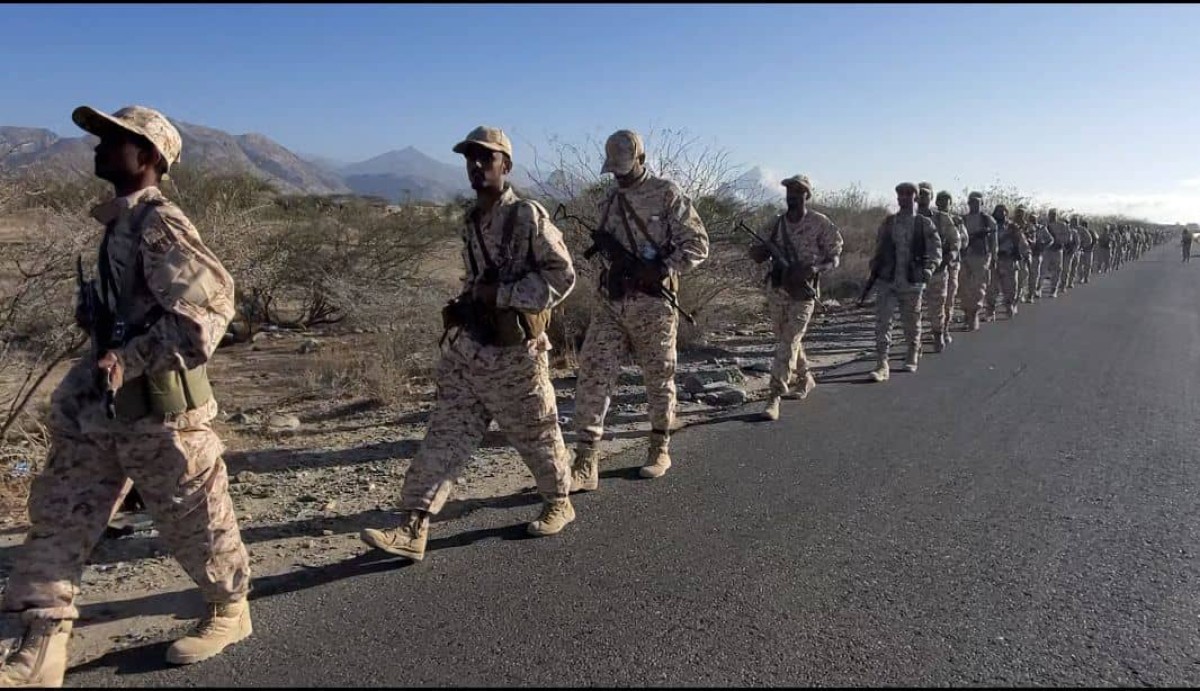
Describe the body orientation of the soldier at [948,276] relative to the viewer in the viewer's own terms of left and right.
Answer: facing the viewer and to the left of the viewer

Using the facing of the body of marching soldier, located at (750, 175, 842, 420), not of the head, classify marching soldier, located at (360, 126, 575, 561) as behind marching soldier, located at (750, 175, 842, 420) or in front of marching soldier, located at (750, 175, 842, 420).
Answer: in front

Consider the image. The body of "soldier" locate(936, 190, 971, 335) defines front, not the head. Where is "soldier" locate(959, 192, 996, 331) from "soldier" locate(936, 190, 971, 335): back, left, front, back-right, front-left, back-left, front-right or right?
back-right

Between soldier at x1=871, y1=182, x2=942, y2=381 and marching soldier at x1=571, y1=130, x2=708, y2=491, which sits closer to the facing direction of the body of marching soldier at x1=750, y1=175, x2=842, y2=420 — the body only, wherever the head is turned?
the marching soldier

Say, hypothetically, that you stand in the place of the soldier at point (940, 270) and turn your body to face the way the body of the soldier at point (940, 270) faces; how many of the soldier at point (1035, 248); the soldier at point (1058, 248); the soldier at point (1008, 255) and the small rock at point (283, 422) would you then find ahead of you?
1

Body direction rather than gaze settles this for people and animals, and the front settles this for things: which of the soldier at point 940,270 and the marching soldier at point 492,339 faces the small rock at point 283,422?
the soldier

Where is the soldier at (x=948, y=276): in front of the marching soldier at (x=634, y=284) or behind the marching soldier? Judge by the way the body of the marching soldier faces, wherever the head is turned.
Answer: behind

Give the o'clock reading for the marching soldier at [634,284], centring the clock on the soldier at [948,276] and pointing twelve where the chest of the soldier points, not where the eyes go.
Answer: The marching soldier is roughly at 11 o'clock from the soldier.

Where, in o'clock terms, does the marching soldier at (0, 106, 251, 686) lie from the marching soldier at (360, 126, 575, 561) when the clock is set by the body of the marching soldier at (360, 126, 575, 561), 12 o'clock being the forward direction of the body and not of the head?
the marching soldier at (0, 106, 251, 686) is roughly at 12 o'clock from the marching soldier at (360, 126, 575, 561).

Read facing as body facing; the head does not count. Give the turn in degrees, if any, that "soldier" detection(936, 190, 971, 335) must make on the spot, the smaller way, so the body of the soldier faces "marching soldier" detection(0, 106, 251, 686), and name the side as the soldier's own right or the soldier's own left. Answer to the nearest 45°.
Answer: approximately 45° to the soldier's own left

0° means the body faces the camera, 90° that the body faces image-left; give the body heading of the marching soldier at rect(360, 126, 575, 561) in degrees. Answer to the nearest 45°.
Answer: approximately 45°

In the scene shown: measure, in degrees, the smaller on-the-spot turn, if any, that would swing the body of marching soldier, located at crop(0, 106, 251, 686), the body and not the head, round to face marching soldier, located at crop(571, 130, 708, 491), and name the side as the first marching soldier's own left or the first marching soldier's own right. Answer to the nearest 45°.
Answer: approximately 180°

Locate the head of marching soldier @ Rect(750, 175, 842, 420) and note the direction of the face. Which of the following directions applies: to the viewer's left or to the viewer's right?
to the viewer's left
